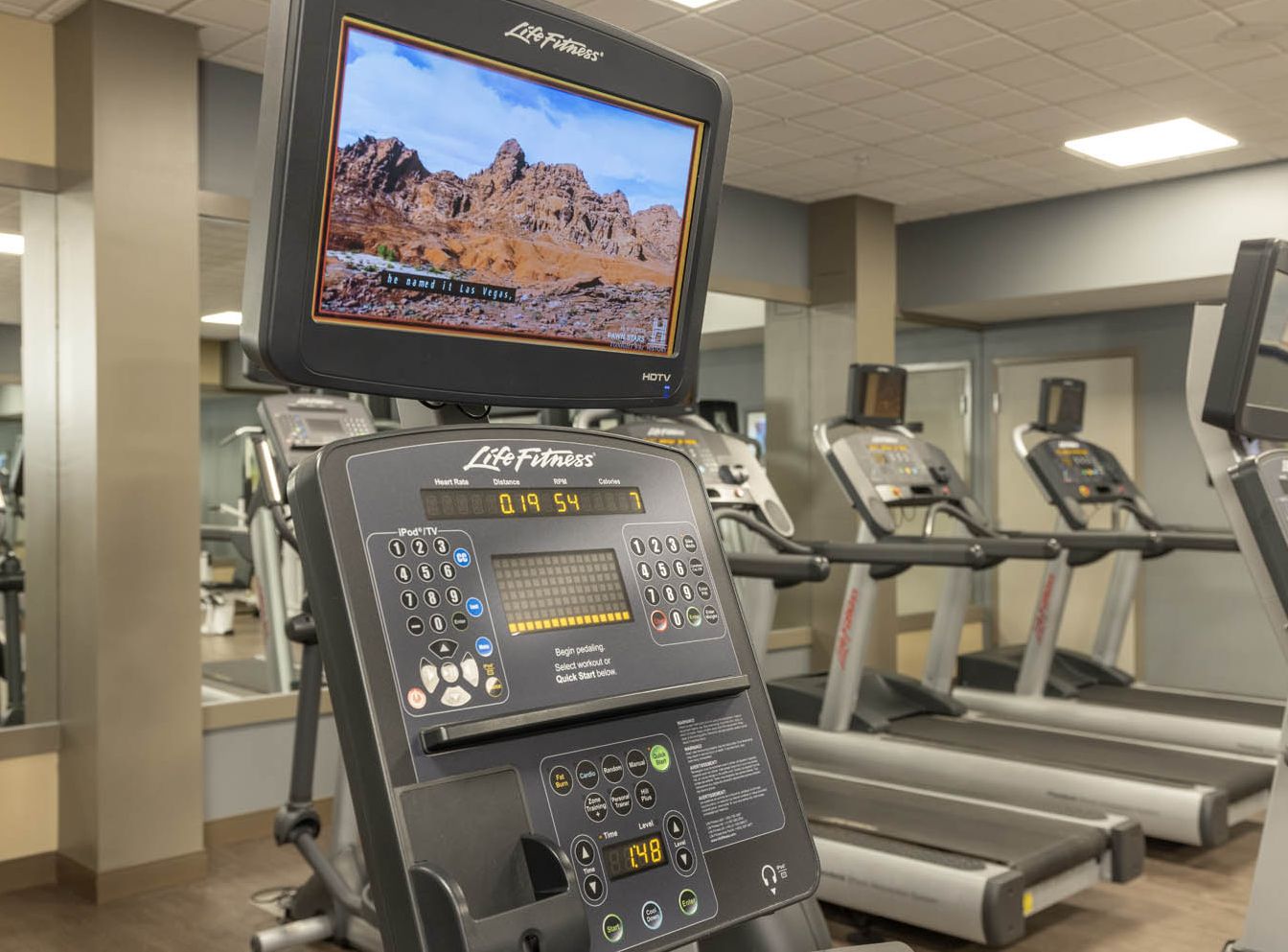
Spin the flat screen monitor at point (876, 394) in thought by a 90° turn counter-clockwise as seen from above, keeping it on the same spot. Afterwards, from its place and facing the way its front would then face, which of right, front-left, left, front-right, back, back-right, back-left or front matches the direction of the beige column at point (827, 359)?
front-left

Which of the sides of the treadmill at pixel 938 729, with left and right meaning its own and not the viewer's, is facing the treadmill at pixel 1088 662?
right

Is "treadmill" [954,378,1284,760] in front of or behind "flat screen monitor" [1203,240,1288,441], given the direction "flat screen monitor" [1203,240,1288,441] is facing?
behind

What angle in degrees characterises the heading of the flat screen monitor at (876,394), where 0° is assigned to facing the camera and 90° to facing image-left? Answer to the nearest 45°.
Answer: approximately 315°

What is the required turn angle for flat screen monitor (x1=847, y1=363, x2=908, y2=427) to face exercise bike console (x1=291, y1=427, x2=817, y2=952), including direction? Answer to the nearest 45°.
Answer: approximately 45° to its right

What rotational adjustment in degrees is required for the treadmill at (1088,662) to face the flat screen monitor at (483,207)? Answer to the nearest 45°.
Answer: approximately 135° to its left

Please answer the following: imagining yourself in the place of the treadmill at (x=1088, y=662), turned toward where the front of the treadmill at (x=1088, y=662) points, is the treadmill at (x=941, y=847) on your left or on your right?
on your left

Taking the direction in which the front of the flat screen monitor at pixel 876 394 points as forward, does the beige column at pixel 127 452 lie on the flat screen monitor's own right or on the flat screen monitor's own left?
on the flat screen monitor's own right

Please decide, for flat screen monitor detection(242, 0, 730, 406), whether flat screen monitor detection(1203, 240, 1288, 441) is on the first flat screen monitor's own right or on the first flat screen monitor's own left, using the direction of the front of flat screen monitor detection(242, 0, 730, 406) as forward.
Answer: on the first flat screen monitor's own left
